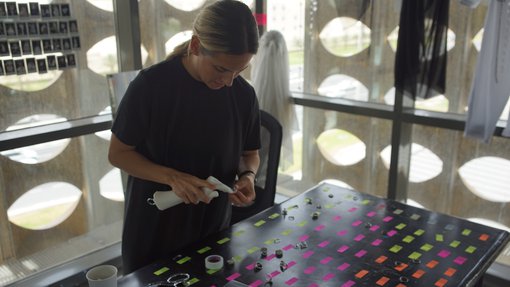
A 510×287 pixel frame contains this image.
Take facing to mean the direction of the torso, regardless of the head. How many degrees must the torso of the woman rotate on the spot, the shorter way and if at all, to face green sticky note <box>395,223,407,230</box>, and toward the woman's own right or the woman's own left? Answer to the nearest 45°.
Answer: approximately 45° to the woman's own left

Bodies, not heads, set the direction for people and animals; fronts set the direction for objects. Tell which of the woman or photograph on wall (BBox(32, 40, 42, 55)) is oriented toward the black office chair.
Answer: the photograph on wall

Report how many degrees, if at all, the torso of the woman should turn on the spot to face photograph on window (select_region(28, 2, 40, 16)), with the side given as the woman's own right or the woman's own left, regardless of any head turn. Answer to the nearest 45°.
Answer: approximately 180°

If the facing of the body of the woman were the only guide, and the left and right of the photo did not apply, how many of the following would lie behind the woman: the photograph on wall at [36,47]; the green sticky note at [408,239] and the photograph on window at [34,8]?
2

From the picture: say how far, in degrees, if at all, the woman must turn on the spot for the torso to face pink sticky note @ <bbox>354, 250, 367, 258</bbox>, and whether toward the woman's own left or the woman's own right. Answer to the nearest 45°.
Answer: approximately 45° to the woman's own left
